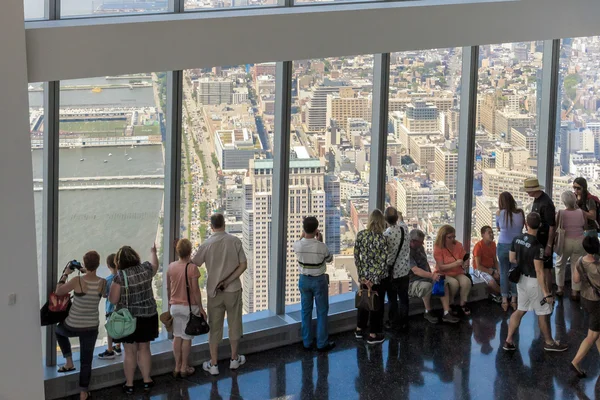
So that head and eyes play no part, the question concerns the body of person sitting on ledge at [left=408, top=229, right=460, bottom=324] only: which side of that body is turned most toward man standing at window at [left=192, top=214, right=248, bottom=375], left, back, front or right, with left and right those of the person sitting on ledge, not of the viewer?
right

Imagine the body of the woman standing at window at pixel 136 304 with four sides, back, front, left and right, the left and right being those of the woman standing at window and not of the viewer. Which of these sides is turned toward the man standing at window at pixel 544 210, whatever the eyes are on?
right

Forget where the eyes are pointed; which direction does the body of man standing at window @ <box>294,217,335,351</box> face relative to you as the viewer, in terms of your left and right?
facing away from the viewer

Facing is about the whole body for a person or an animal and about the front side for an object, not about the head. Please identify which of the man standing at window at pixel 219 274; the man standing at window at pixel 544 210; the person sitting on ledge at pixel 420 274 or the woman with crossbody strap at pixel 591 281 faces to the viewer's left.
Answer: the man standing at window at pixel 544 210

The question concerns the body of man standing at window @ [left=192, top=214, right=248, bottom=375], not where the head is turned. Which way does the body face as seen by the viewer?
away from the camera

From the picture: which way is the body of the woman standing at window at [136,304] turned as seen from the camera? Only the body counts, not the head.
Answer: away from the camera

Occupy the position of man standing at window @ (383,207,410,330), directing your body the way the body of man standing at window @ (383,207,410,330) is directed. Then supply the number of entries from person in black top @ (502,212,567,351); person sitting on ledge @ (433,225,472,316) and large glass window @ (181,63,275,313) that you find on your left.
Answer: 1

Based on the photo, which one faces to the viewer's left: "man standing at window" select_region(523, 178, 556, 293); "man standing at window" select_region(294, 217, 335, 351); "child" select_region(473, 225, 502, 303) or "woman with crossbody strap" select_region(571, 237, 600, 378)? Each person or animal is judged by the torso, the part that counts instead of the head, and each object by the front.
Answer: "man standing at window" select_region(523, 178, 556, 293)

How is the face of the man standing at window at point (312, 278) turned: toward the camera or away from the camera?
away from the camera

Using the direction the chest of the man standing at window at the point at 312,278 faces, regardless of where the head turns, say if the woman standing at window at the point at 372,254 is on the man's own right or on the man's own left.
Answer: on the man's own right

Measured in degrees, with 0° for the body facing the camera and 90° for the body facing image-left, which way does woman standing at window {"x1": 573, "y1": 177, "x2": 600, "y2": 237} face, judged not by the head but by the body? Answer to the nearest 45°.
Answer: approximately 45°

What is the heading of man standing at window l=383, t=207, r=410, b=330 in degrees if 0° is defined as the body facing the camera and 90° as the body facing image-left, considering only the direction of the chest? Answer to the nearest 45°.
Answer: approximately 180°

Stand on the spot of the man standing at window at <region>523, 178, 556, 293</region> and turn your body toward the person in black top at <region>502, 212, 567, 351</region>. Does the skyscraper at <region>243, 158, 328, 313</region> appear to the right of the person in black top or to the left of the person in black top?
right

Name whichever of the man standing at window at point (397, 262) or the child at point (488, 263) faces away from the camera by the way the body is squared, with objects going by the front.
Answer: the man standing at window
